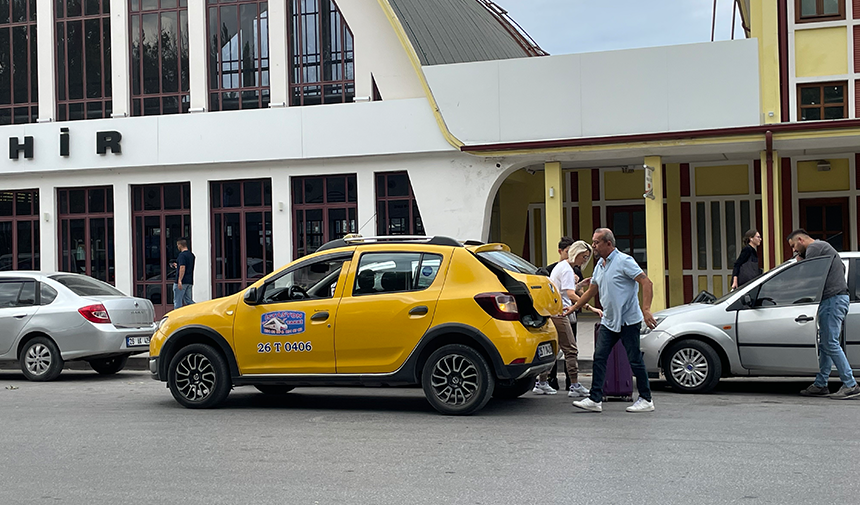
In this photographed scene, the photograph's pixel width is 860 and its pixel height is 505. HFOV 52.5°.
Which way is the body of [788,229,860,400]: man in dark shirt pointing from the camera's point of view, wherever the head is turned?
to the viewer's left

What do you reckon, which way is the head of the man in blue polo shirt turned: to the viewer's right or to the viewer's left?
to the viewer's left

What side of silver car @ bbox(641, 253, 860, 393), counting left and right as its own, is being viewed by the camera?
left

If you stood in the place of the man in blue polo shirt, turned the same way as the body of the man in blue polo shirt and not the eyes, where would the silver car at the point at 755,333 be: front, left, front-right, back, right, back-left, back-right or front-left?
back-right

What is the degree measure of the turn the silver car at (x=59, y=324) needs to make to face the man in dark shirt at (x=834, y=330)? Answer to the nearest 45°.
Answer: approximately 180°

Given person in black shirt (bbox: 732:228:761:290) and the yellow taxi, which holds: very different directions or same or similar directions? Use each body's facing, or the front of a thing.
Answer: very different directions

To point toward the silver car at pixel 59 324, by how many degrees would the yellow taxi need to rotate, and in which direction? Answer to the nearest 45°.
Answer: approximately 45° to its right

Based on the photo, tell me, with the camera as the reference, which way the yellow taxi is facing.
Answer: facing to the left of the viewer

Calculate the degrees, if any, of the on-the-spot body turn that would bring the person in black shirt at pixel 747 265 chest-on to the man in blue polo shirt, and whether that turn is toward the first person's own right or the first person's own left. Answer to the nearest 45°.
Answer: approximately 90° to the first person's own right

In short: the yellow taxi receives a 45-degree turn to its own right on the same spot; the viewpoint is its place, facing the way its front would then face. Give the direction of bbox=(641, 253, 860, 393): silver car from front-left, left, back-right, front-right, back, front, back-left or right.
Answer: back-right

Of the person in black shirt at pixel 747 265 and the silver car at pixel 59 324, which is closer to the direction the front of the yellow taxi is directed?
the silver car

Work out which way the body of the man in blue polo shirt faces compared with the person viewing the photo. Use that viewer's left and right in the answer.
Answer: facing to the left of the viewer

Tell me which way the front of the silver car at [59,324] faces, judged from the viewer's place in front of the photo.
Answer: facing away from the viewer and to the left of the viewer
